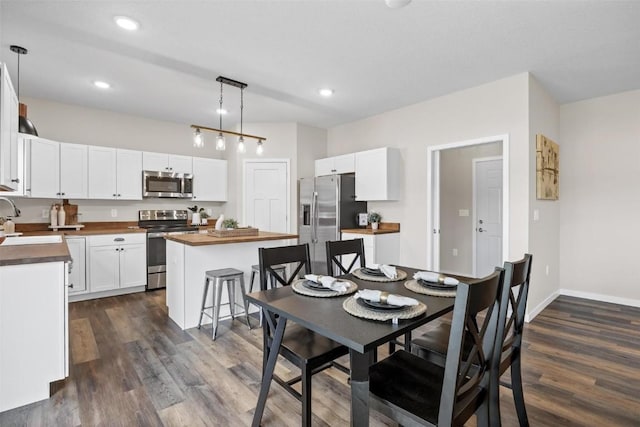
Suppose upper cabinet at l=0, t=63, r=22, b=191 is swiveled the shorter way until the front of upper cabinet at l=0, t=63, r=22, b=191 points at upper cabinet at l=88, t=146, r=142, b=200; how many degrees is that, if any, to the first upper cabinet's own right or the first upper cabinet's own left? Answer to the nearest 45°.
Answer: approximately 45° to the first upper cabinet's own left

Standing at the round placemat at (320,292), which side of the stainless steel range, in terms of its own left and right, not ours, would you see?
front

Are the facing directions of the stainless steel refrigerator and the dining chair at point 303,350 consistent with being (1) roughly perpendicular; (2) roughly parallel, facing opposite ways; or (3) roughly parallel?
roughly perpendicular

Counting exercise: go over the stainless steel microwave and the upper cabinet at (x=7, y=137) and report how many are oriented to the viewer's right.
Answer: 1

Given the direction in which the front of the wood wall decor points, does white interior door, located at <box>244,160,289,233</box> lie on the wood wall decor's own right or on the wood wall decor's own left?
on the wood wall decor's own right

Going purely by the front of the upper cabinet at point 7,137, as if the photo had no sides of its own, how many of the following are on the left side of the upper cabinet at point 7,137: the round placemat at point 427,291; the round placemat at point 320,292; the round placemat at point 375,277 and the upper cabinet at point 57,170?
1

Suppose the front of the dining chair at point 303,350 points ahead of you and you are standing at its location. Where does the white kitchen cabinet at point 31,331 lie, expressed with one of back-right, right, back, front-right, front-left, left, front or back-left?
back-right

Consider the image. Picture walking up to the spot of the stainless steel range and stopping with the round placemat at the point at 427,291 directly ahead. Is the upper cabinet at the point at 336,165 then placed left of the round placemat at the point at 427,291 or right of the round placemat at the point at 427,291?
left
